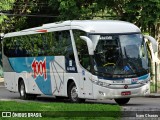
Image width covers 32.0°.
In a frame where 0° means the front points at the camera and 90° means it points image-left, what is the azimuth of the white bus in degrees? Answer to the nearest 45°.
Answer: approximately 315°
